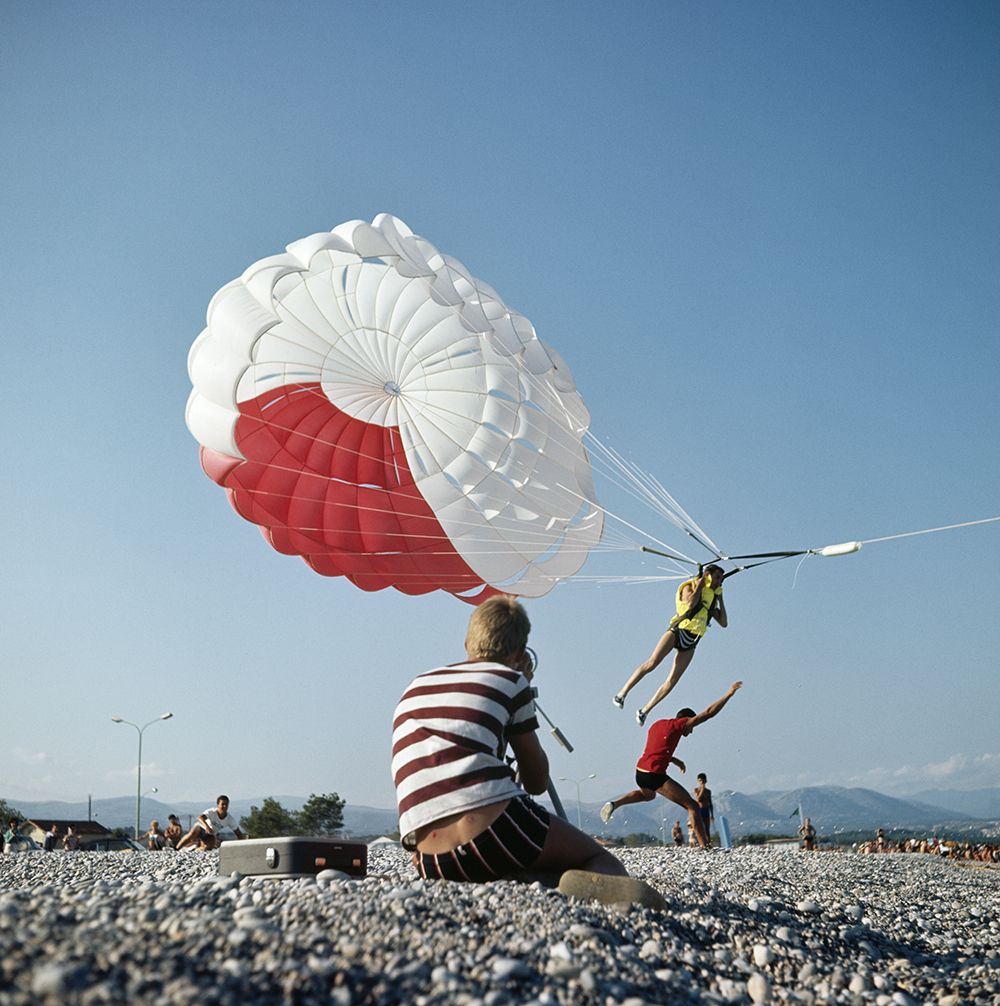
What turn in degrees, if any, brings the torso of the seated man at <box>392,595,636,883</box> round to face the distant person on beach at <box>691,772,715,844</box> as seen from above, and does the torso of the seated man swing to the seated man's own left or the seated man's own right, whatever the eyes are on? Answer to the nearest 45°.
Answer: approximately 45° to the seated man's own left

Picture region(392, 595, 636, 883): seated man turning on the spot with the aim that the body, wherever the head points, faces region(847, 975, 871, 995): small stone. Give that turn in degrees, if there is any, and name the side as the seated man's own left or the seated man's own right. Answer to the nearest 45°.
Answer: approximately 135° to the seated man's own right

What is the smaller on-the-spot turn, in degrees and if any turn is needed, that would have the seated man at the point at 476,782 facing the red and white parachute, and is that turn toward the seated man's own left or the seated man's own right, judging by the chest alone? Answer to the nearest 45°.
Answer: approximately 45° to the seated man's own left

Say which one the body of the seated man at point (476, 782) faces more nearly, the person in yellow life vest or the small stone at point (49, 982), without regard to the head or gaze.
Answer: the person in yellow life vest

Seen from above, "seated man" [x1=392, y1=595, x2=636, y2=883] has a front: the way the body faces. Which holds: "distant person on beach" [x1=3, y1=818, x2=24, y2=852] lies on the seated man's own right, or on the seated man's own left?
on the seated man's own left

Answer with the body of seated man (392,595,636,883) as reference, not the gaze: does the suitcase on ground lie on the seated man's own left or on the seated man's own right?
on the seated man's own left

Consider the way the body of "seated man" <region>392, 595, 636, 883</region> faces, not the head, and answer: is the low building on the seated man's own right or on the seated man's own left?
on the seated man's own left

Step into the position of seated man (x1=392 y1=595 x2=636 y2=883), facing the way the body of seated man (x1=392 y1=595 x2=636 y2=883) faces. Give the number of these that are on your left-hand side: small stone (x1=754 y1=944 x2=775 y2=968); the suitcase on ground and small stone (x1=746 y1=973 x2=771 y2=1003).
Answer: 1

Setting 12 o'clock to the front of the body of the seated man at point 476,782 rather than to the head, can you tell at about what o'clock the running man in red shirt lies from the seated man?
The running man in red shirt is roughly at 11 o'clock from the seated man.

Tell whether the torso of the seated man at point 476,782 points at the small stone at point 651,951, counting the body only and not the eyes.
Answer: no

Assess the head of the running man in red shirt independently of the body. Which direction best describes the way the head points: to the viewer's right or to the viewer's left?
to the viewer's right

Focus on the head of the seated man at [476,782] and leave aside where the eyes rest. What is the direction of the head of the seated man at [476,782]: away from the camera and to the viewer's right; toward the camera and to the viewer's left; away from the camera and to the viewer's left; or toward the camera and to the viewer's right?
away from the camera and to the viewer's right

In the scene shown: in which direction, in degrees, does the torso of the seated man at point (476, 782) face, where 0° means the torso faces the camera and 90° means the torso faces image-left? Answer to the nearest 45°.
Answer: approximately 225°

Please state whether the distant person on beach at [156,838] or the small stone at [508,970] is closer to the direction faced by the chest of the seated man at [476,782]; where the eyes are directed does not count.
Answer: the distant person on beach

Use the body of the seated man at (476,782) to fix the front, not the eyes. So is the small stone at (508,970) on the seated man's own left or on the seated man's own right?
on the seated man's own right

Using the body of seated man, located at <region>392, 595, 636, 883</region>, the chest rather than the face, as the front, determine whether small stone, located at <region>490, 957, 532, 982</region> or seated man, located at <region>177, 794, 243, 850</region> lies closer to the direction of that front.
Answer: the seated man
